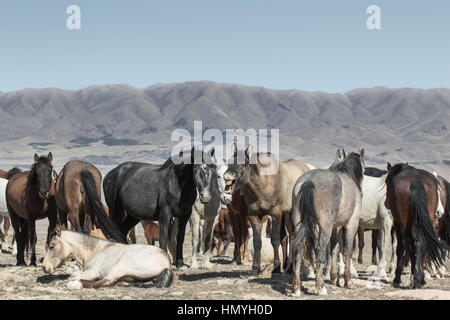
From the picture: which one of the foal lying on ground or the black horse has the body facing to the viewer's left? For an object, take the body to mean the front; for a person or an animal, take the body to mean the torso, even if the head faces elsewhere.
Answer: the foal lying on ground

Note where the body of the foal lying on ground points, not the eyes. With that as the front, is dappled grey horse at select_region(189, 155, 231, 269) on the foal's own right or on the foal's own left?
on the foal's own right

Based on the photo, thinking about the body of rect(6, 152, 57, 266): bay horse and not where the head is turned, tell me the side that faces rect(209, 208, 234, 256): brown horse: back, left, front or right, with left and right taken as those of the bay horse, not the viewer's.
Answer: left

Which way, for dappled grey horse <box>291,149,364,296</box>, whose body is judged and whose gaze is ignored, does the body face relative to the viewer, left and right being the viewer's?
facing away from the viewer and to the right of the viewer

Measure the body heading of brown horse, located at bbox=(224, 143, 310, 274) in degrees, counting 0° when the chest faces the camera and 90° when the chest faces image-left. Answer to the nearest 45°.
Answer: approximately 45°

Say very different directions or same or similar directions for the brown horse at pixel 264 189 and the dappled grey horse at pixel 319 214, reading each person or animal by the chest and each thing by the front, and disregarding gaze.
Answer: very different directions

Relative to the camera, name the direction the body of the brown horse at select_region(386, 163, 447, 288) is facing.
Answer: away from the camera

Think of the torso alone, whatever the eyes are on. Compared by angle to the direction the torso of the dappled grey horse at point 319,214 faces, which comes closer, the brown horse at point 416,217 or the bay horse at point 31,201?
the brown horse

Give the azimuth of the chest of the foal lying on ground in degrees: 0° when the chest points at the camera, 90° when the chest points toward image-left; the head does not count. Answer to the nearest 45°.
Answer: approximately 90°

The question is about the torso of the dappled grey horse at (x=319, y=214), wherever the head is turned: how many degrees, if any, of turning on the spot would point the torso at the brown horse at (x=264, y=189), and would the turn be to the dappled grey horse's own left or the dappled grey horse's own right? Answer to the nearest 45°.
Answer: approximately 90° to the dappled grey horse's own left
